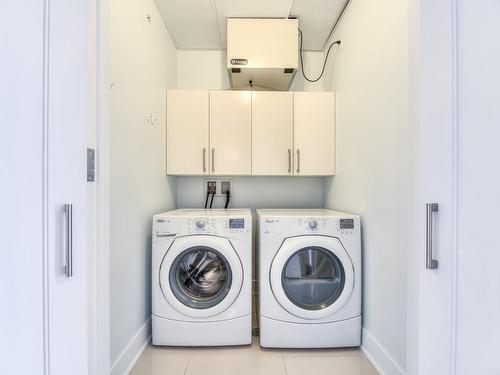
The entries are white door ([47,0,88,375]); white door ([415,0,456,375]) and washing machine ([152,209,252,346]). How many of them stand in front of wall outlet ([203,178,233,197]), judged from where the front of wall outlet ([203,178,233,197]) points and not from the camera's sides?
3

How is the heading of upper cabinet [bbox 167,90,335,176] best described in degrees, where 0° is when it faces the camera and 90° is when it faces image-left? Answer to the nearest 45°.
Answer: approximately 0°

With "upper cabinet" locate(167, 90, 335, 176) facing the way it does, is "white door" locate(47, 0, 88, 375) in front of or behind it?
in front

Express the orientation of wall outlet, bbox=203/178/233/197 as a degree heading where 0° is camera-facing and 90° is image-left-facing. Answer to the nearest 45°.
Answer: approximately 0°
